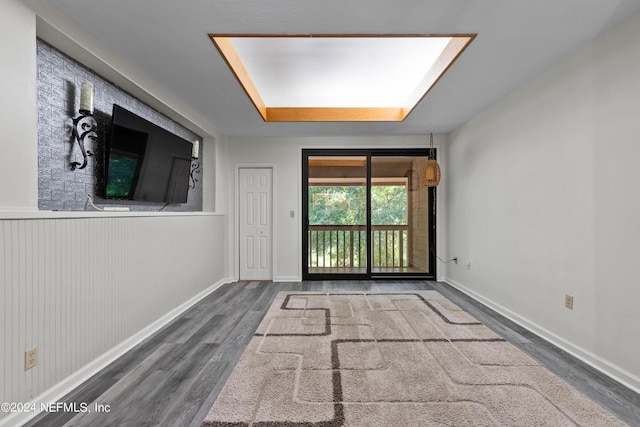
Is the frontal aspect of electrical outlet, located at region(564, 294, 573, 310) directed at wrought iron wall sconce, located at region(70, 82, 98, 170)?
yes

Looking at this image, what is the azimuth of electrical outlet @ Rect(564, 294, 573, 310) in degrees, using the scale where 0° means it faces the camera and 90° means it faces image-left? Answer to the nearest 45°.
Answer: approximately 45°

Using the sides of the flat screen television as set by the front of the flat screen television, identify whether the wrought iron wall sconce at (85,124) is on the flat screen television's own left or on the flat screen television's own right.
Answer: on the flat screen television's own right

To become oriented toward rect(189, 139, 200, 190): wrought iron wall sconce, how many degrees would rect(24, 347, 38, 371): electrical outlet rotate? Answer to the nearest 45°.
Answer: approximately 90° to its left

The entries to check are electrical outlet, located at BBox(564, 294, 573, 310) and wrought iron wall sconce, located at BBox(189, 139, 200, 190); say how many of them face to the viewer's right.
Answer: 1

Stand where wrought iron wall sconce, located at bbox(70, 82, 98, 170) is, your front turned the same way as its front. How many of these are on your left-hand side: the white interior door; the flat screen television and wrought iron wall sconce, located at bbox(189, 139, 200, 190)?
3

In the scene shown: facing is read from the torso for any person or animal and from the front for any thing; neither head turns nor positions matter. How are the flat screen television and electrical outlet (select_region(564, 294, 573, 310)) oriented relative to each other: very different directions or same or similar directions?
very different directions

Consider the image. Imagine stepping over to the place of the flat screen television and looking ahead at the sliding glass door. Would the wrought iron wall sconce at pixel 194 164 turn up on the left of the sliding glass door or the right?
left

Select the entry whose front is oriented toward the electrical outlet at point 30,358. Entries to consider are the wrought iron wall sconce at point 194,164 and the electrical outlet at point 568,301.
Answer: the electrical outlet at point 568,301

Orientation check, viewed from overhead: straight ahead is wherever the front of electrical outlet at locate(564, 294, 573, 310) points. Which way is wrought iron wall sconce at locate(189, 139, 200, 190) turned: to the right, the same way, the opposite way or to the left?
the opposite way

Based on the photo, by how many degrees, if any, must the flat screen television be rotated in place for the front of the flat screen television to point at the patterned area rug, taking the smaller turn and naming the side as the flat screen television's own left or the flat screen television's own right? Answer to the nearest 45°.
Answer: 0° — it already faces it

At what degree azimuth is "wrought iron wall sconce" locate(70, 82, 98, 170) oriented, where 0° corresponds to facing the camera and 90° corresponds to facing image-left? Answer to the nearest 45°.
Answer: approximately 315°

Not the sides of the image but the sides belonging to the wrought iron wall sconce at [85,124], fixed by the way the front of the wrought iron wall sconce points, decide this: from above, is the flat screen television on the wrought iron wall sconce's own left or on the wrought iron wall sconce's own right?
on the wrought iron wall sconce's own left

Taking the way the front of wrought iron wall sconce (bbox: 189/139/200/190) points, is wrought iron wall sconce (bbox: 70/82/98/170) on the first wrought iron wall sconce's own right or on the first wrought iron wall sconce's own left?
on the first wrought iron wall sconce's own right

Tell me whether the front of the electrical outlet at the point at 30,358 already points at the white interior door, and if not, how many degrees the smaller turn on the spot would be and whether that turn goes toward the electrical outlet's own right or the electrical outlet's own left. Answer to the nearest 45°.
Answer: approximately 90° to the electrical outlet's own left
